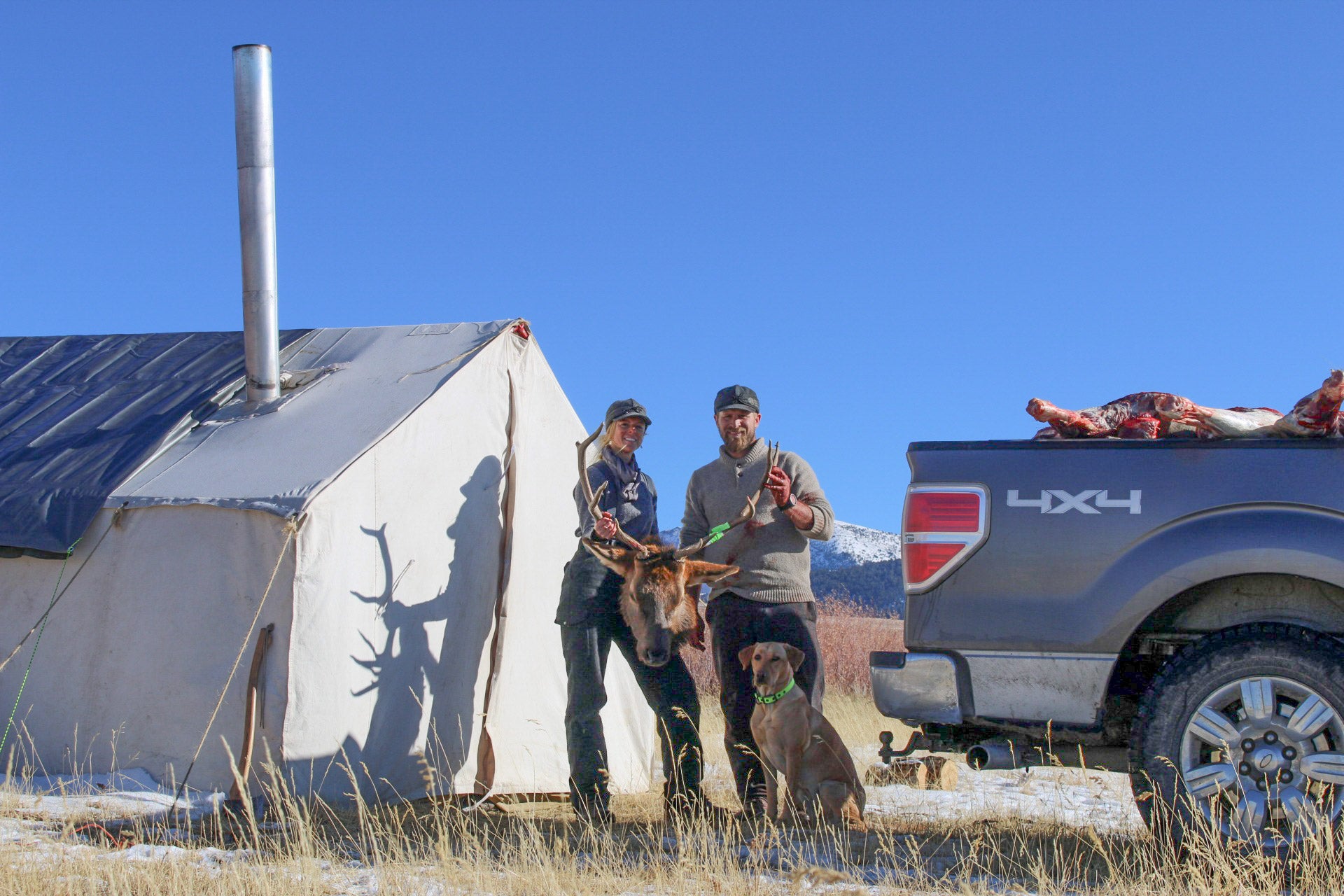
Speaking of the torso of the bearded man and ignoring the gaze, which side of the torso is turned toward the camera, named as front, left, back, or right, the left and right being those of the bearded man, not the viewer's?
front

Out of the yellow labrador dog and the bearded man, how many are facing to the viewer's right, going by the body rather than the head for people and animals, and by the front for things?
0

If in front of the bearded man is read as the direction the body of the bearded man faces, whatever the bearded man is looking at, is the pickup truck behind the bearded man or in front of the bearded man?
in front

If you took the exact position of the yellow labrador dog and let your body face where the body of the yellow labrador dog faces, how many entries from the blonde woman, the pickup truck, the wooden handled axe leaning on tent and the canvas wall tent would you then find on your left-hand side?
1

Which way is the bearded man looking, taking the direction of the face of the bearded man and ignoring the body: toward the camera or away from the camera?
toward the camera

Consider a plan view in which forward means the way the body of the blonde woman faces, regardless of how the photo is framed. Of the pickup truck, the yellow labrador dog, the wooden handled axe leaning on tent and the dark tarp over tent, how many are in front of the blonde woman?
2

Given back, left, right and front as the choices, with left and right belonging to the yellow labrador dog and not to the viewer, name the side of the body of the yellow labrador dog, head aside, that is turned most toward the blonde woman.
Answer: right

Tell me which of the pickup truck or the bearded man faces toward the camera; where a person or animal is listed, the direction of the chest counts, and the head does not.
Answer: the bearded man

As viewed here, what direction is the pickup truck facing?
to the viewer's right

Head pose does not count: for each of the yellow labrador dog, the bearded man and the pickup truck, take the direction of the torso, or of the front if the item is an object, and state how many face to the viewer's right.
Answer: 1

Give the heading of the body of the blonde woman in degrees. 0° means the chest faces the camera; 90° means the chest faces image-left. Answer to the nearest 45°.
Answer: approximately 315°
